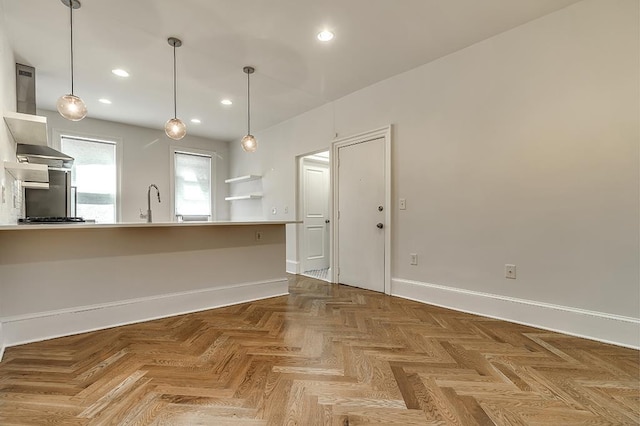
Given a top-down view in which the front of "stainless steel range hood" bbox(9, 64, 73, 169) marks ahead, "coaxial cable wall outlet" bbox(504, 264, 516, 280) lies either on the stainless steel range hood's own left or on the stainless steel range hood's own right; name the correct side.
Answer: on the stainless steel range hood's own right

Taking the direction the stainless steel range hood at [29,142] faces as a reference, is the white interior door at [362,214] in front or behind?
in front

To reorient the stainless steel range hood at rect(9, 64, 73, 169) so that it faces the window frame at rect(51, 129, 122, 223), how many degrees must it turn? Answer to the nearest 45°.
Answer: approximately 45° to its left

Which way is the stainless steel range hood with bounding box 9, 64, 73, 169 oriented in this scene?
to the viewer's right

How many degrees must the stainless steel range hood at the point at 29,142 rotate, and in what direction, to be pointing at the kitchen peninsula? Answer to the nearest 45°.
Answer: approximately 45° to its right

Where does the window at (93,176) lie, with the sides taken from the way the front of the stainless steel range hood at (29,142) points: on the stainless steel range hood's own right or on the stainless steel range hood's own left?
on the stainless steel range hood's own left

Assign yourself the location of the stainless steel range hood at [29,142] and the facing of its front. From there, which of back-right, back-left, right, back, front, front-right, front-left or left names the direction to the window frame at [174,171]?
front-left

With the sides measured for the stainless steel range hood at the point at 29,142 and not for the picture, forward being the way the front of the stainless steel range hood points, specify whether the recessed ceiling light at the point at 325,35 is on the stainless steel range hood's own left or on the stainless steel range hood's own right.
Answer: on the stainless steel range hood's own right

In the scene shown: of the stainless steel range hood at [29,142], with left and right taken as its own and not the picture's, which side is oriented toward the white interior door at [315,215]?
front

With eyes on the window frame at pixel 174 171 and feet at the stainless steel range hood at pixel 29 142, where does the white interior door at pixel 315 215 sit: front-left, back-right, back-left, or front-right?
front-right

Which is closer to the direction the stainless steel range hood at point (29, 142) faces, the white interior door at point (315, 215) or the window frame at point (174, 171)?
the white interior door

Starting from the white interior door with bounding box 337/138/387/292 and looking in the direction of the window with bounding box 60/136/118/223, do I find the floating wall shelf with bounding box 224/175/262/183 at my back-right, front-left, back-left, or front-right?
front-right
